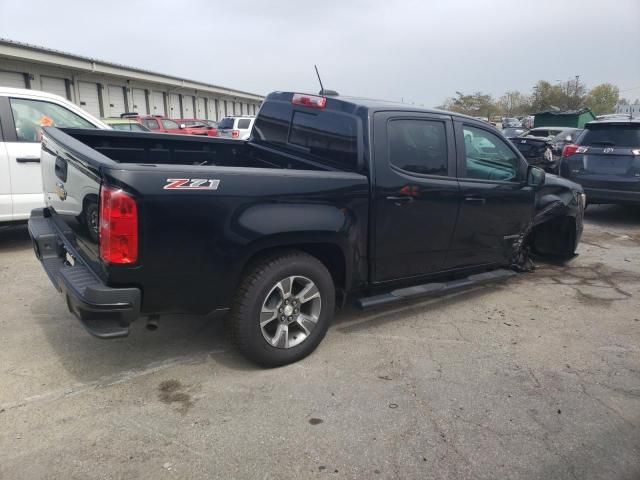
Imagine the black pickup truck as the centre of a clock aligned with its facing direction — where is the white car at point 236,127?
The white car is roughly at 10 o'clock from the black pickup truck.

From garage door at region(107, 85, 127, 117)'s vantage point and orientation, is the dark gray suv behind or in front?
in front

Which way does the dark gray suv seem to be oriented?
away from the camera

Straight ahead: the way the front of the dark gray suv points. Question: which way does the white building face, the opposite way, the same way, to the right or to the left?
to the right

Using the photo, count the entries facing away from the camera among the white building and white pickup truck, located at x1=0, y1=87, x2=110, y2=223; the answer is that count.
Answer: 0

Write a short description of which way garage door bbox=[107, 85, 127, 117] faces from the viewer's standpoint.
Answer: facing the viewer and to the right of the viewer

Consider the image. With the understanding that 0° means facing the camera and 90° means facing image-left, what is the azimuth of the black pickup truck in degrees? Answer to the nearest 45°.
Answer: approximately 225°

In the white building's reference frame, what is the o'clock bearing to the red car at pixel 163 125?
The red car is roughly at 1 o'clock from the white building.

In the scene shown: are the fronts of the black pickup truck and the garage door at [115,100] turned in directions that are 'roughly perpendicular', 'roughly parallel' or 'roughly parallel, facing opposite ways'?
roughly perpendicular
